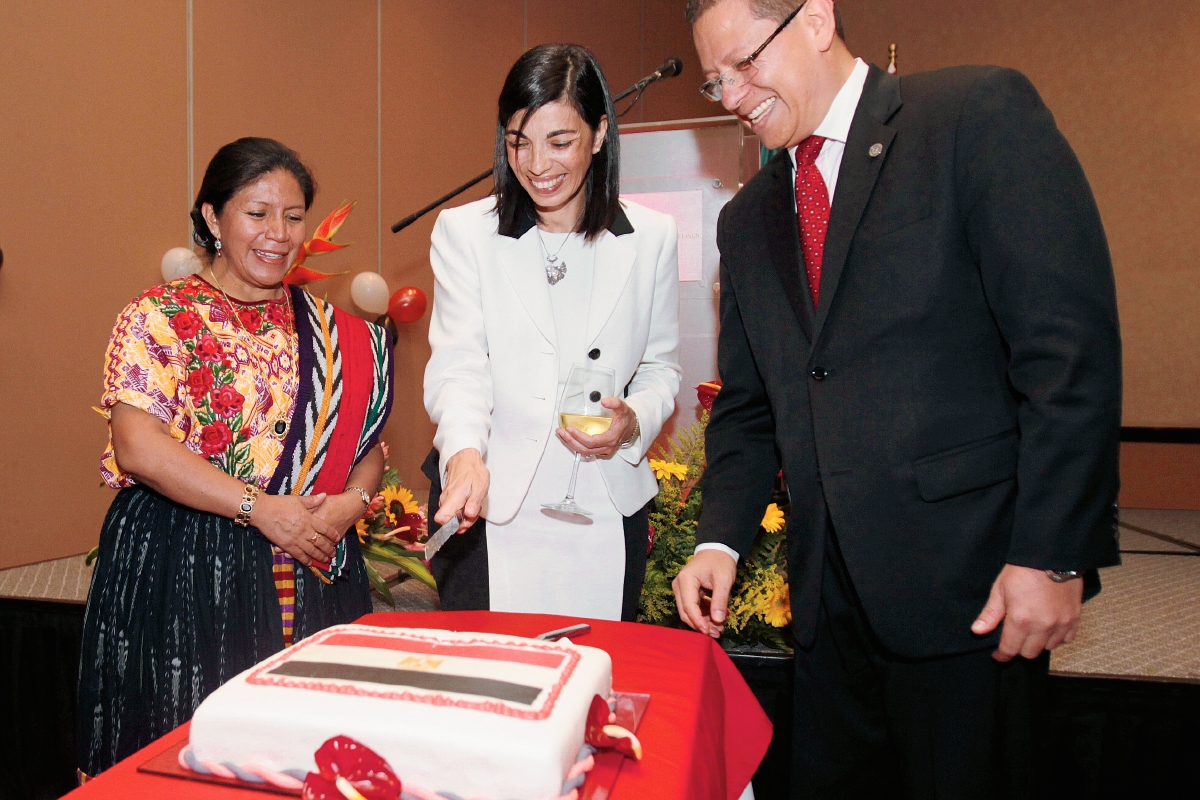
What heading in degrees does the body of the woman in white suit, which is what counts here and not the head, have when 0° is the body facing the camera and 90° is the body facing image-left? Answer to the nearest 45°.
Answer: approximately 0°

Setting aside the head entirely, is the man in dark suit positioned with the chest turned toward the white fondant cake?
yes

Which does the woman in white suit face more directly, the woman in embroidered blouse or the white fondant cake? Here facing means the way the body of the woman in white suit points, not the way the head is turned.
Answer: the white fondant cake

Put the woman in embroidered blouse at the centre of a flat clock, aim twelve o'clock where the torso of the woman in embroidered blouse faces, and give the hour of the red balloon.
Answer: The red balloon is roughly at 8 o'clock from the woman in embroidered blouse.

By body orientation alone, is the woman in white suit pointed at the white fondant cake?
yes

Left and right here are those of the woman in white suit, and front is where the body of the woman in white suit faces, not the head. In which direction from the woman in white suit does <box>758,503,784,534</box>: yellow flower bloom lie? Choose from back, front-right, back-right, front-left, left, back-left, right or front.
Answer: back-left

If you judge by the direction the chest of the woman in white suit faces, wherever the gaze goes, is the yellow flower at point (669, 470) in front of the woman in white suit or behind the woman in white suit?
behind

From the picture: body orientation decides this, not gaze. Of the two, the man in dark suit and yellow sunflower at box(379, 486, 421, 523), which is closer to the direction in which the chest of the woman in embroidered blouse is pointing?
the man in dark suit

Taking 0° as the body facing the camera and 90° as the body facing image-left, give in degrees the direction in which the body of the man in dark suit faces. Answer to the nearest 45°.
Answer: approximately 45°
